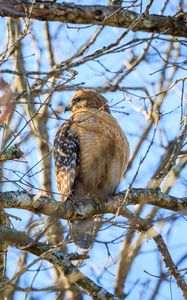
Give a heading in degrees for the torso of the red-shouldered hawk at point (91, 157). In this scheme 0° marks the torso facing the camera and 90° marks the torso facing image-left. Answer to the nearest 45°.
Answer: approximately 315°
